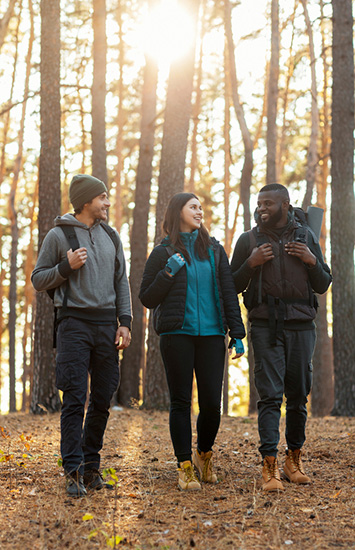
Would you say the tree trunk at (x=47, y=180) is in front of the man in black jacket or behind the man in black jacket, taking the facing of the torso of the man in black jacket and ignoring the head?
behind

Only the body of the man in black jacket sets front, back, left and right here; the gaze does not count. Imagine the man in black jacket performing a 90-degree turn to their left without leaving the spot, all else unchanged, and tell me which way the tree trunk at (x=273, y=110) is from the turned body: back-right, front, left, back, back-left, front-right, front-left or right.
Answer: left

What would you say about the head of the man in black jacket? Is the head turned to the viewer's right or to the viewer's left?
to the viewer's left

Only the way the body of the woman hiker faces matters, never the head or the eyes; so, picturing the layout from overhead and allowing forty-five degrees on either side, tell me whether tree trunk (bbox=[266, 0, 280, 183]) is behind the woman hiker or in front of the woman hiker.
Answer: behind

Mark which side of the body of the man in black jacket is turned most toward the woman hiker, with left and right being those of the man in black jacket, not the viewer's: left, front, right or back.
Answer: right

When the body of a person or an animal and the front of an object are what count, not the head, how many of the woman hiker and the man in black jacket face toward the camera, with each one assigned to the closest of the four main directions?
2

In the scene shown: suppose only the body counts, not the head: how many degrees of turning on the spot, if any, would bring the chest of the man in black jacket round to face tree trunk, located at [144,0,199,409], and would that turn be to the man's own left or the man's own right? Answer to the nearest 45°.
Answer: approximately 180°

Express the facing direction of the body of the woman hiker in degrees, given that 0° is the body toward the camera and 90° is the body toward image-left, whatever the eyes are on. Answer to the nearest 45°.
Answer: approximately 0°

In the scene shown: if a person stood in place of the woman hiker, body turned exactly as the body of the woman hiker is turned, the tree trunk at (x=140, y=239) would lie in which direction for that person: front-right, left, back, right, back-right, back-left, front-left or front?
back

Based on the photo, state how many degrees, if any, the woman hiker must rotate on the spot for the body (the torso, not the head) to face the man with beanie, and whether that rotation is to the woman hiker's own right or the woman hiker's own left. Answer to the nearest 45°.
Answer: approximately 90° to the woman hiker's own right

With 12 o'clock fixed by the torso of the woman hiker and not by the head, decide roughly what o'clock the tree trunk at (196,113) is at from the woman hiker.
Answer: The tree trunk is roughly at 6 o'clock from the woman hiker.

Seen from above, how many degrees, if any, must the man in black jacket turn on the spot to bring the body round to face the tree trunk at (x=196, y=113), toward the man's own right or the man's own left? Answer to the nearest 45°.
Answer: approximately 180°

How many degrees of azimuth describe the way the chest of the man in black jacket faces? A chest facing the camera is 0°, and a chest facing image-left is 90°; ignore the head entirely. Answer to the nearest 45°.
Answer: approximately 0°
